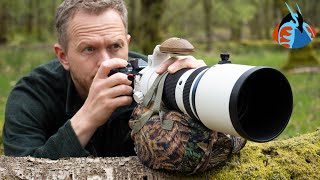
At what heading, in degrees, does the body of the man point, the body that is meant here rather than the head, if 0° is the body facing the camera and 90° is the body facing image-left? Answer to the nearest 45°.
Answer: approximately 315°

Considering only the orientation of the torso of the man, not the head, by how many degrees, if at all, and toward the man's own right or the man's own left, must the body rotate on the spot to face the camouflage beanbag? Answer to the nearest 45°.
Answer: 0° — they already face it

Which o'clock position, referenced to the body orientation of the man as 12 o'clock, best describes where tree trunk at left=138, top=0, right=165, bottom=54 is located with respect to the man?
The tree trunk is roughly at 8 o'clock from the man.

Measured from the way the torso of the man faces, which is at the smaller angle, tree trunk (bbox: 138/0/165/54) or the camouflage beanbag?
the camouflage beanbag
